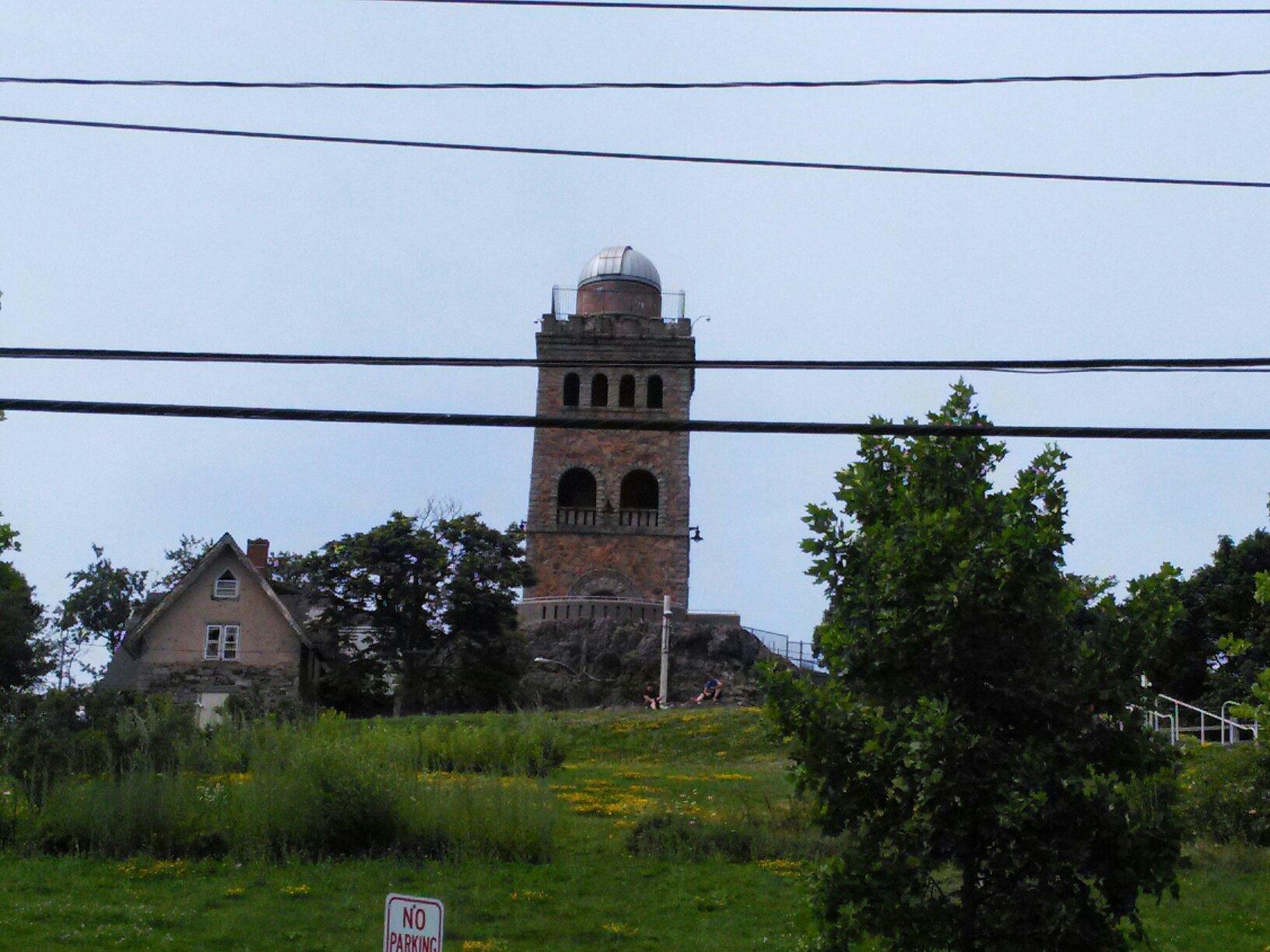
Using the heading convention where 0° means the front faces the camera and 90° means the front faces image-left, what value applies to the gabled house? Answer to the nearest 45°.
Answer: approximately 0°

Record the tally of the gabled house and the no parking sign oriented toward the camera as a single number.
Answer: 2

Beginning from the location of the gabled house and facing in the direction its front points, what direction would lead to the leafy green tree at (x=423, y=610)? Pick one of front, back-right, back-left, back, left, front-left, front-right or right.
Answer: left

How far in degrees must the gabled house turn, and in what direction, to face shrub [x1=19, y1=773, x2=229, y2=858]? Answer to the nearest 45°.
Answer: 0° — it already faces it

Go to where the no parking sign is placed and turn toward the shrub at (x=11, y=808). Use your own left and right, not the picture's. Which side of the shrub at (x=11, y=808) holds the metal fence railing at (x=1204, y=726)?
right

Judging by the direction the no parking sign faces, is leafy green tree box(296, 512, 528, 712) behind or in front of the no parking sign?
behind

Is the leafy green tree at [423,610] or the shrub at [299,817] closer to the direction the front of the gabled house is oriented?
the shrub

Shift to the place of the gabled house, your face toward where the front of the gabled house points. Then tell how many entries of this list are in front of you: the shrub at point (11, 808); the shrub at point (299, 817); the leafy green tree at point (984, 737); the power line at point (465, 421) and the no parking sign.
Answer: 5

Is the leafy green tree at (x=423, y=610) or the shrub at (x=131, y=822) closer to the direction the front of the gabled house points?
the shrub

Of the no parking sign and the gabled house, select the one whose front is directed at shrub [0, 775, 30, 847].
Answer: the gabled house

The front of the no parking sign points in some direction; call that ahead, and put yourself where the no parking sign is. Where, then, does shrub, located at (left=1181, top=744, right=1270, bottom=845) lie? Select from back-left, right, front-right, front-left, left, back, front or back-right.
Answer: back-left

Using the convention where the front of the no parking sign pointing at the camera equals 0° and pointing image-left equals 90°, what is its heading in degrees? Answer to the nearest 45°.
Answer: approximately 0°
